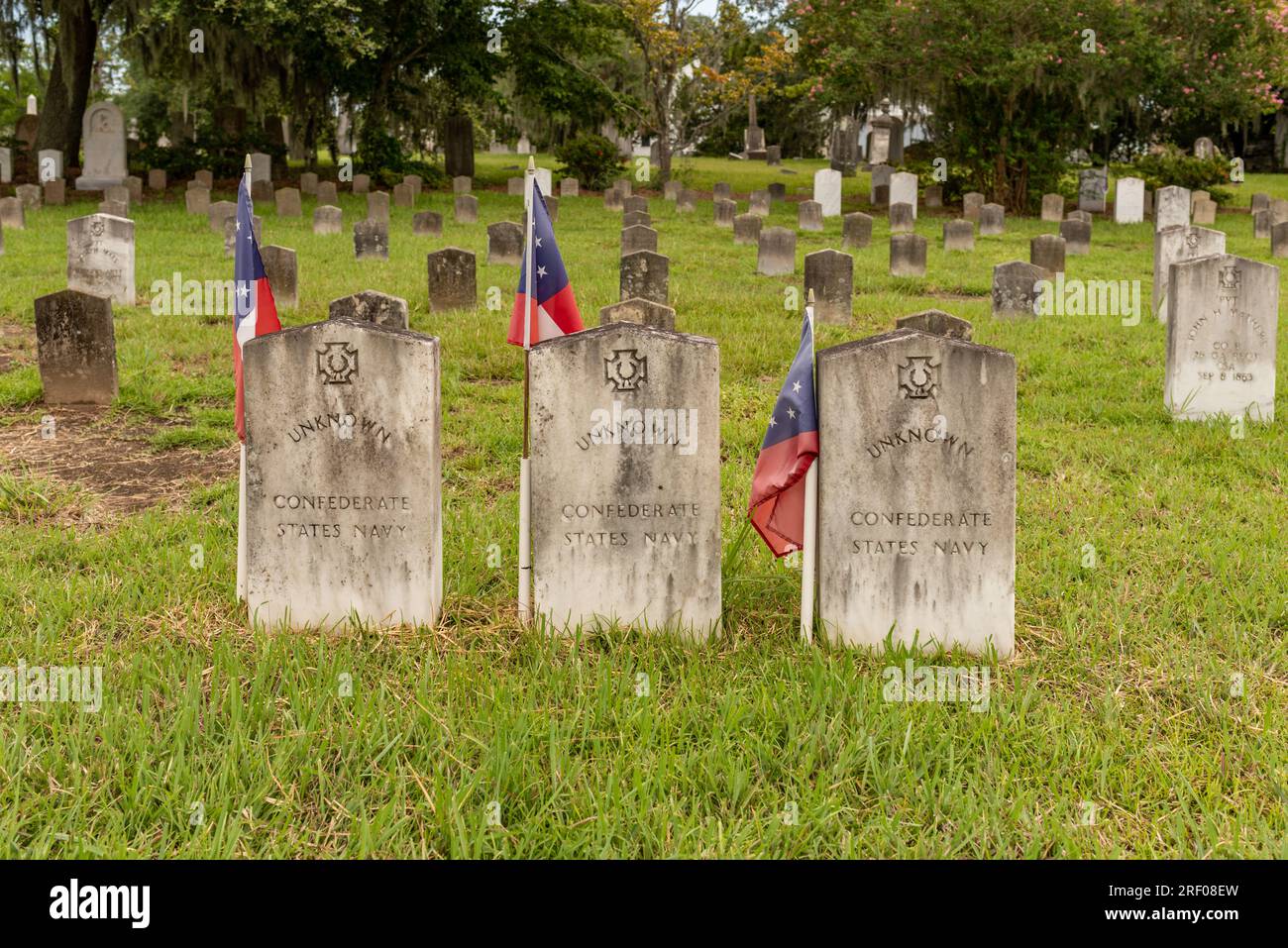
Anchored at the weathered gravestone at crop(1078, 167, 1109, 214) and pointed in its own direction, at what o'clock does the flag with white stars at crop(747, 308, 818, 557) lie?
The flag with white stars is roughly at 12 o'clock from the weathered gravestone.

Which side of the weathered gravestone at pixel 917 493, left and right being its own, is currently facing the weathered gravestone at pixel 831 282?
back

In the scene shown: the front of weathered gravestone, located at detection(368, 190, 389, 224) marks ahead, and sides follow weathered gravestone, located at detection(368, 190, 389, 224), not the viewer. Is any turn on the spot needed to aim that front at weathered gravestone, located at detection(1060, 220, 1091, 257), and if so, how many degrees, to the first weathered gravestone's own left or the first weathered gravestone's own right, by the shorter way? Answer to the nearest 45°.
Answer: approximately 45° to the first weathered gravestone's own left

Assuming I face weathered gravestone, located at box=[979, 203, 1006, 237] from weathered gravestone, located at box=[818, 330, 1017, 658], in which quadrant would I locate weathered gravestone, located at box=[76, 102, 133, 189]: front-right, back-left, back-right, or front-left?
front-left

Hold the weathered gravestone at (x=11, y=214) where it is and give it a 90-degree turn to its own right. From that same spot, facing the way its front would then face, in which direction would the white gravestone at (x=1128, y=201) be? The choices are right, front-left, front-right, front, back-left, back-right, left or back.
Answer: back

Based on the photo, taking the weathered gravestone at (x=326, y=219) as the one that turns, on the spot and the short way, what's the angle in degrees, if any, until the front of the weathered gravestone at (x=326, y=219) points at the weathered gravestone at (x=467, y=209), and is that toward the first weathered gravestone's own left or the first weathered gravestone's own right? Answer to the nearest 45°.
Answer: approximately 135° to the first weathered gravestone's own left

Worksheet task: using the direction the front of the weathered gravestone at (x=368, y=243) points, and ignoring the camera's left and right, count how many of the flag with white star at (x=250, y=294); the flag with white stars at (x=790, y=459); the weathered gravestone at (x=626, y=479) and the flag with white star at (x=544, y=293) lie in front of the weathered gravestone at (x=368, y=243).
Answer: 4

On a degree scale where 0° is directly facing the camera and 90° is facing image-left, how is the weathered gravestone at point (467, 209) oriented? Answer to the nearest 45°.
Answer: approximately 0°

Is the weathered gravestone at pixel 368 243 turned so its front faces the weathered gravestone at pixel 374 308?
yes

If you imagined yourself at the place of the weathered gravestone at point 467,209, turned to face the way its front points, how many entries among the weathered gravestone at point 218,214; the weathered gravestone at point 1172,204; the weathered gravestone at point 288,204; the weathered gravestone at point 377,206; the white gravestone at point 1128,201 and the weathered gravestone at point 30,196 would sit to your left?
2

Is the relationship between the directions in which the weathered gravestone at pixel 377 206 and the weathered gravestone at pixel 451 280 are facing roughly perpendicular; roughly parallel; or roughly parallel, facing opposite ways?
roughly parallel

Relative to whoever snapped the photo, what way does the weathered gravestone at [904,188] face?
facing the viewer

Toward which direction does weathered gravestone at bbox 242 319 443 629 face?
toward the camera

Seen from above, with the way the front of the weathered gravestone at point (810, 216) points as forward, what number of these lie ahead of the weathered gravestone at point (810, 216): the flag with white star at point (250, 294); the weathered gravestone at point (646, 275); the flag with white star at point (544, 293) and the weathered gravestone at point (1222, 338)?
4

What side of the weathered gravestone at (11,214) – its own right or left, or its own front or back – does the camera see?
front

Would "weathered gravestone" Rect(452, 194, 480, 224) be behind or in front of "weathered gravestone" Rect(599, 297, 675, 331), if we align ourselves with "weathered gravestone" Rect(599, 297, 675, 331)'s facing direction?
behind

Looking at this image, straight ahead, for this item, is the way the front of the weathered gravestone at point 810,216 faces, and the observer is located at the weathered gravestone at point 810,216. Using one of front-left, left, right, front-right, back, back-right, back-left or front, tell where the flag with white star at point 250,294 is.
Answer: front

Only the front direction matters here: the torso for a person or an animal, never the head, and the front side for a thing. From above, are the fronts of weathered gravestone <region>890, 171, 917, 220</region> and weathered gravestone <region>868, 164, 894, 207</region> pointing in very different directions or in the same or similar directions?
same or similar directions
